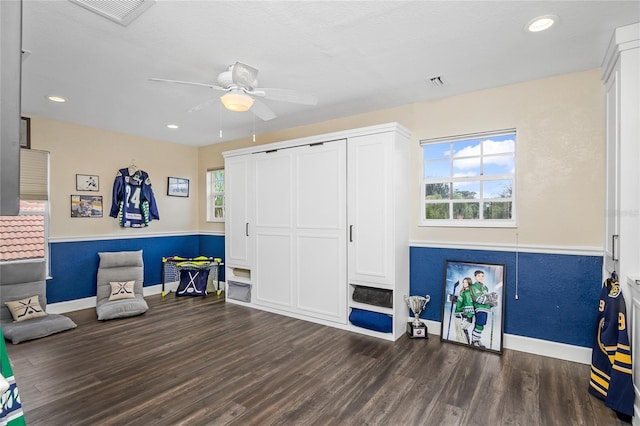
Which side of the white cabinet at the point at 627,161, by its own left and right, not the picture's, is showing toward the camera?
left

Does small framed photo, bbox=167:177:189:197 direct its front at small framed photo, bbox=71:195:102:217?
no

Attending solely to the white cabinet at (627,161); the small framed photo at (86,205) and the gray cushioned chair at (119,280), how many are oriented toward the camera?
2

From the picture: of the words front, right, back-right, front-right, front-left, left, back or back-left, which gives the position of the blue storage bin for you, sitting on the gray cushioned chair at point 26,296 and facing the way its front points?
front

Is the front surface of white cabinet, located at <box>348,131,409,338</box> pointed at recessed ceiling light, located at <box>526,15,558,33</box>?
no

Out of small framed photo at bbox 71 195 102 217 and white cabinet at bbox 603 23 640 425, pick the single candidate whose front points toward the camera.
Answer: the small framed photo

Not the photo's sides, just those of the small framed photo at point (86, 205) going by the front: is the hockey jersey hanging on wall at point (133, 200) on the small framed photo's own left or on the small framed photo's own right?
on the small framed photo's own left

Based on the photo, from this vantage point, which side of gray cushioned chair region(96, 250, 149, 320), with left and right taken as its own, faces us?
front

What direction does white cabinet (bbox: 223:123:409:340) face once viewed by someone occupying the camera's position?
facing the viewer and to the left of the viewer

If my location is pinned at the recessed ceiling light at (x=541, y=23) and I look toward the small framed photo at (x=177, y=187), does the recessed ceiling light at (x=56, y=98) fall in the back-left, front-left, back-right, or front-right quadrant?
front-left

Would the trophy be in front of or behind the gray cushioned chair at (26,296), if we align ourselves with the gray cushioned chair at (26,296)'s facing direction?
in front

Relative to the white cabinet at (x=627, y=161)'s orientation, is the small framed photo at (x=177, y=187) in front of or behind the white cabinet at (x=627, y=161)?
in front

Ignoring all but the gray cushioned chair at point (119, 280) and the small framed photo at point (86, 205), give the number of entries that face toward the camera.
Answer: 2

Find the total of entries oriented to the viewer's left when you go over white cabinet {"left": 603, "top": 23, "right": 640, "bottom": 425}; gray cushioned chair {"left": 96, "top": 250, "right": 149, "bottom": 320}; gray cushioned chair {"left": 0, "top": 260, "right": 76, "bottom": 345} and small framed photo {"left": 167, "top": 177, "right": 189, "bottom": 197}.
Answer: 1

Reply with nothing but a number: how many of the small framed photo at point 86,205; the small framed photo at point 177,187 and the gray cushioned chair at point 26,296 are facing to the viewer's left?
0

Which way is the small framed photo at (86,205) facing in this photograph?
toward the camera

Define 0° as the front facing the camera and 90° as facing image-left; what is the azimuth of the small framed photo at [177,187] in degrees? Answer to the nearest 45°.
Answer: approximately 315°
